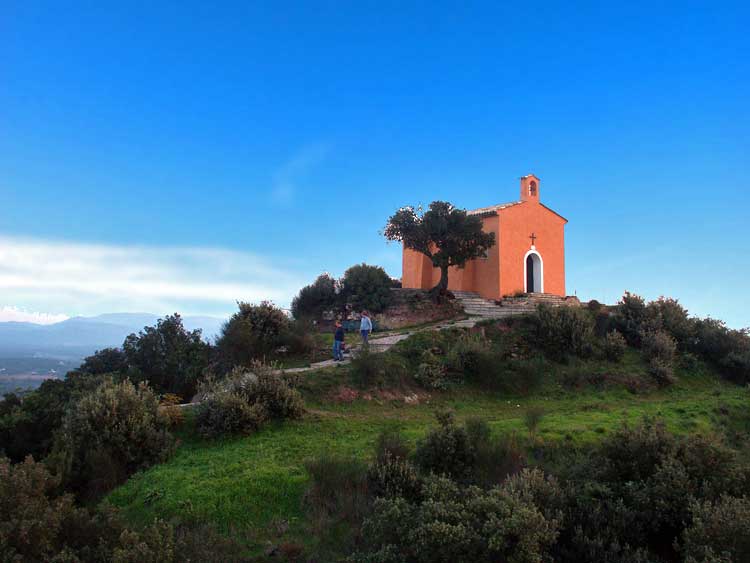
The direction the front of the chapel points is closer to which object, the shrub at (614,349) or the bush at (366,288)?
the shrub

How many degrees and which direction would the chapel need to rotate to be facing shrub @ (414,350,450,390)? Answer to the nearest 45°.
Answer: approximately 45° to its right

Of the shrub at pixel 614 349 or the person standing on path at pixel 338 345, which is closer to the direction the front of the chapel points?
the shrub

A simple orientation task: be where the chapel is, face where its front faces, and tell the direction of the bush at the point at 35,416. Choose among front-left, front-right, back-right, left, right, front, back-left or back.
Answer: right

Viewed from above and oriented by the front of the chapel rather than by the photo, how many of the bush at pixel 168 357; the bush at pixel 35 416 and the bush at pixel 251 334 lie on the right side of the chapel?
3

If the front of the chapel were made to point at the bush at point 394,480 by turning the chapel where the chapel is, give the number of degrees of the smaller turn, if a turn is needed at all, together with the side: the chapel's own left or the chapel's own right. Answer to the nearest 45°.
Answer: approximately 45° to the chapel's own right

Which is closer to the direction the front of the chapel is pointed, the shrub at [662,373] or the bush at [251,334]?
the shrub

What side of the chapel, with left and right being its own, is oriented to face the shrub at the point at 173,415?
right

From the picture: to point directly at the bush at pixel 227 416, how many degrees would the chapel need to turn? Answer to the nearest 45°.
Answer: approximately 45° to its right

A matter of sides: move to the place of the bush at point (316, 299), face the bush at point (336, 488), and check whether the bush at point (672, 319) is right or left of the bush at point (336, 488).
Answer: left

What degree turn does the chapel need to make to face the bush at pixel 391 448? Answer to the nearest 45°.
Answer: approximately 45° to its right

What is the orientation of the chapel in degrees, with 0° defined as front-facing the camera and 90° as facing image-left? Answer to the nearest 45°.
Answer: approximately 315°

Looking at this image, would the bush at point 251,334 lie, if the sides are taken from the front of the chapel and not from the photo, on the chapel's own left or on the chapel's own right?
on the chapel's own right

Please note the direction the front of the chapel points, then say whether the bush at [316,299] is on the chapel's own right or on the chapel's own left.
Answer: on the chapel's own right

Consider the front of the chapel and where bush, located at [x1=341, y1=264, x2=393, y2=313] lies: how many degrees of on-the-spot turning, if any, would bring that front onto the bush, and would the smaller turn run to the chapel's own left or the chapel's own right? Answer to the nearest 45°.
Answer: approximately 90° to the chapel's own right

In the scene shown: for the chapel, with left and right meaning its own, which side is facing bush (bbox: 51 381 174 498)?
right
